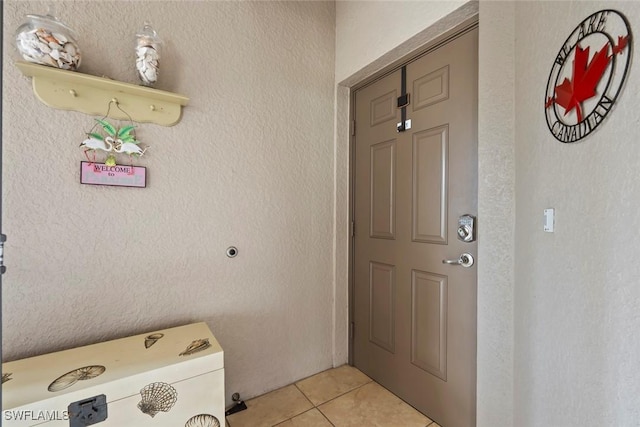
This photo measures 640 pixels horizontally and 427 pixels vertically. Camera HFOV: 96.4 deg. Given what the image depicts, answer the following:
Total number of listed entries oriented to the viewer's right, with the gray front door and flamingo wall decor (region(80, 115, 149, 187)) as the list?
0

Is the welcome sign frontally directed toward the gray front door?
no

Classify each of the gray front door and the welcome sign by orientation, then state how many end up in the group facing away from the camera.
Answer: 0

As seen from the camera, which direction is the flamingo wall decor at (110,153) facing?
toward the camera

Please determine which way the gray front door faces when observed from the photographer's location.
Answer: facing the viewer and to the left of the viewer

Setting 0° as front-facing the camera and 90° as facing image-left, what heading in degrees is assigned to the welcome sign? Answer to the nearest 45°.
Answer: approximately 0°

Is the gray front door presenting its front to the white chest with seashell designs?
yes

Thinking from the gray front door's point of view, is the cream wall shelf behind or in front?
in front
